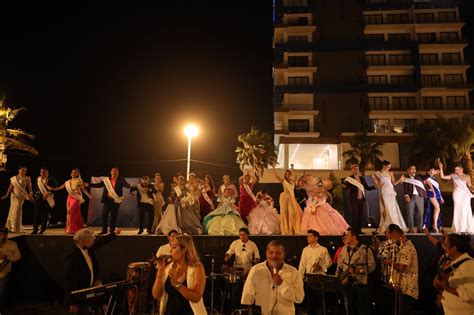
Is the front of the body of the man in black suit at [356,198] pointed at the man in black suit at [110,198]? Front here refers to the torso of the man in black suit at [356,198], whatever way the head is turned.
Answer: no

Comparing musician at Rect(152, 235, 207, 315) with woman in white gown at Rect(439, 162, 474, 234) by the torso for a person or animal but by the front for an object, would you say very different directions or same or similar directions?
same or similar directions

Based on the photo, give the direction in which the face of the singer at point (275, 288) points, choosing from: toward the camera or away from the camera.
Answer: toward the camera

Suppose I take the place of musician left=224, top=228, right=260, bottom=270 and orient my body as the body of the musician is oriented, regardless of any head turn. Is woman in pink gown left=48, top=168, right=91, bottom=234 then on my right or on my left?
on my right

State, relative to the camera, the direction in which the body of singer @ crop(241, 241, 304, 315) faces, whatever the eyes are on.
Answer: toward the camera

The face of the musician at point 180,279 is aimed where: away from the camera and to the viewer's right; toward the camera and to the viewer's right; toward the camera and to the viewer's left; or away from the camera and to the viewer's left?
toward the camera and to the viewer's left

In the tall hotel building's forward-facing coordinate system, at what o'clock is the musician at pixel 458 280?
The musician is roughly at 12 o'clock from the tall hotel building.

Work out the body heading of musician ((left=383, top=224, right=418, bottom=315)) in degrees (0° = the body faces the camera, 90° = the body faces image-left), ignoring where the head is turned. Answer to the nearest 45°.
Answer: approximately 90°

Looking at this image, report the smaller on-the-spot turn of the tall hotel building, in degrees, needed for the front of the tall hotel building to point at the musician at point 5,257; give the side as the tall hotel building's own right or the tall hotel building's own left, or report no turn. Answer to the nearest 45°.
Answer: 0° — it already faces them

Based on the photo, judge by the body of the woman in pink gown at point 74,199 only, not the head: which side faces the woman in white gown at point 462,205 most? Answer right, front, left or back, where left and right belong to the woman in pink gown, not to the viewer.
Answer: left

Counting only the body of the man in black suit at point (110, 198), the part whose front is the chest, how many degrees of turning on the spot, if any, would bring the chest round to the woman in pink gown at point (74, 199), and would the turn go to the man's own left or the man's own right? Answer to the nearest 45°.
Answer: approximately 135° to the man's own right

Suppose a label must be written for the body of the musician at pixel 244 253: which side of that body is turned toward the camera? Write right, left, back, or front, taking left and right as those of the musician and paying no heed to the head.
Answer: front

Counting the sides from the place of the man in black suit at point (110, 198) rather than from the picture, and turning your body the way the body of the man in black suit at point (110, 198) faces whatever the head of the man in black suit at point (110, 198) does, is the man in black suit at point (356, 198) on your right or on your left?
on your left

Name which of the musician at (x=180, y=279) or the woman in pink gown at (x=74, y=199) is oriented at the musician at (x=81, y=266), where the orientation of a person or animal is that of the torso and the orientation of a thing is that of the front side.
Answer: the woman in pink gown

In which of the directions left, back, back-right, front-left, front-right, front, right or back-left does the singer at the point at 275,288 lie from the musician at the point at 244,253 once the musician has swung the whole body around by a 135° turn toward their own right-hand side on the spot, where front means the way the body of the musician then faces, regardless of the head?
back-left

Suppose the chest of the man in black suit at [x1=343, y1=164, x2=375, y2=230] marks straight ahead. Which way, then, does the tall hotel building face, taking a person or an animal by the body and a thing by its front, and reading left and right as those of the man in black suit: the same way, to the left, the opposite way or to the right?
the same way

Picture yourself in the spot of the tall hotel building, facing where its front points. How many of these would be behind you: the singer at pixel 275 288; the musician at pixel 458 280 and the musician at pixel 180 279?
0

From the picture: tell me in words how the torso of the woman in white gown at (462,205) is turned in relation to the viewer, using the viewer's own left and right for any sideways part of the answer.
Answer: facing the viewer

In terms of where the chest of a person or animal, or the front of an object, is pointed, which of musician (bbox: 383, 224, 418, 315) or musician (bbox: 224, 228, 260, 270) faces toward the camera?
musician (bbox: 224, 228, 260, 270)
